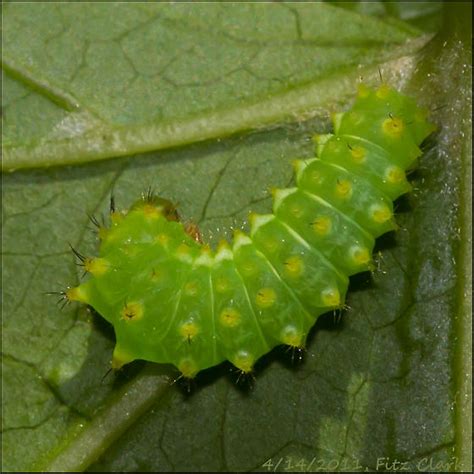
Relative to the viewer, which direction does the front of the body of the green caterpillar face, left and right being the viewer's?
facing to the left of the viewer
